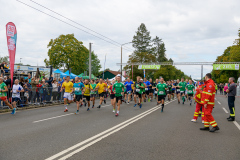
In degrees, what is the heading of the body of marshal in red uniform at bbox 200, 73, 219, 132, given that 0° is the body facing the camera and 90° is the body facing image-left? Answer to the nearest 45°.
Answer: approximately 90°

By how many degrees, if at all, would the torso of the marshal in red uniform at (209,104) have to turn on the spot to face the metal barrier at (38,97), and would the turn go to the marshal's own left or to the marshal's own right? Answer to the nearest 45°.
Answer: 0° — they already face it

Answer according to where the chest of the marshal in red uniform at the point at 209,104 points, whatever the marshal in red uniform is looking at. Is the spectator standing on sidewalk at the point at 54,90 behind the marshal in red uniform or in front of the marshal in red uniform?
in front
